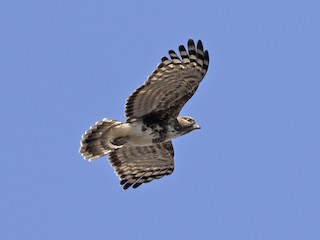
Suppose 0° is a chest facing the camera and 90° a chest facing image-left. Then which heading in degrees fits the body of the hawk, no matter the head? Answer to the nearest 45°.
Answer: approximately 270°
